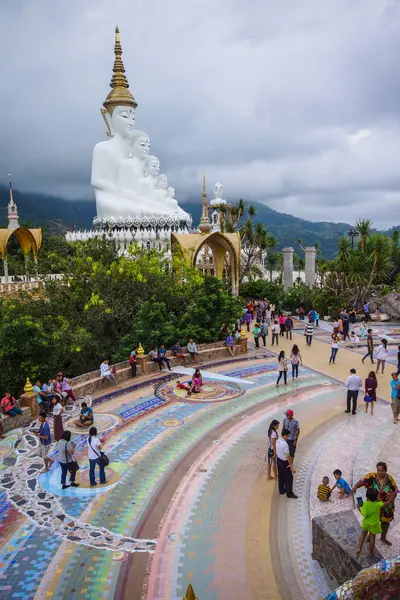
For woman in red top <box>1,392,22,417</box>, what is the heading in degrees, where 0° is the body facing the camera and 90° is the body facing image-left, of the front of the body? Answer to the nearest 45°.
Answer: approximately 315°

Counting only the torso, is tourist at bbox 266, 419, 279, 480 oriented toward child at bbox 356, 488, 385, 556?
no

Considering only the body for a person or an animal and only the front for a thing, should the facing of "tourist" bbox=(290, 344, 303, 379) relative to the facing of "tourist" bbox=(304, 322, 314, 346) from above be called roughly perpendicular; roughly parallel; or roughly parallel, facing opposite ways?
roughly parallel

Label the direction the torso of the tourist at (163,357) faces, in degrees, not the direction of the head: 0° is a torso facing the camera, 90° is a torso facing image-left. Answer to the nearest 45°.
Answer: approximately 315°

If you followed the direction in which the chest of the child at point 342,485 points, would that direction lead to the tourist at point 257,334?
no

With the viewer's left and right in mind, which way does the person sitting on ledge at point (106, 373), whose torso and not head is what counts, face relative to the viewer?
facing the viewer and to the right of the viewer

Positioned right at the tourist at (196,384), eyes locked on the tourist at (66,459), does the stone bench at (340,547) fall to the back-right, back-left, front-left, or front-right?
front-left

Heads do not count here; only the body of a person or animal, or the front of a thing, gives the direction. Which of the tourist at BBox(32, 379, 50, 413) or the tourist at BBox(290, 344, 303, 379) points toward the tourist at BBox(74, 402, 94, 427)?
the tourist at BBox(32, 379, 50, 413)

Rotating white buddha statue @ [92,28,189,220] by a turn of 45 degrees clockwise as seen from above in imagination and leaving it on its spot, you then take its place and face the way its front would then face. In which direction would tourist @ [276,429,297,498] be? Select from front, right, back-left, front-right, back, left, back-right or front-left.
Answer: front
